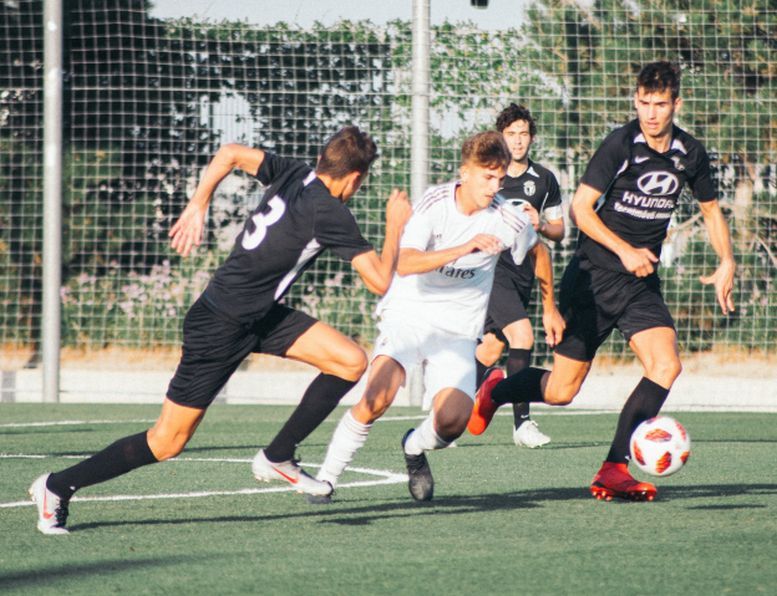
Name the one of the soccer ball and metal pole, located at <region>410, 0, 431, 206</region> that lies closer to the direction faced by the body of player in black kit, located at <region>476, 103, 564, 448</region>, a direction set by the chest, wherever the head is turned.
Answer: the soccer ball

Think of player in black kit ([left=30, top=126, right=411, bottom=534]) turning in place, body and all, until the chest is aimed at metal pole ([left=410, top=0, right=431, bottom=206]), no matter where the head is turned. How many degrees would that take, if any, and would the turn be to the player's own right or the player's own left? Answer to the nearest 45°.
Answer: approximately 45° to the player's own left

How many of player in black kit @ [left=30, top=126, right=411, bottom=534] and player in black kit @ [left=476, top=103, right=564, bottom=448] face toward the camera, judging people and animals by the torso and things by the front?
1

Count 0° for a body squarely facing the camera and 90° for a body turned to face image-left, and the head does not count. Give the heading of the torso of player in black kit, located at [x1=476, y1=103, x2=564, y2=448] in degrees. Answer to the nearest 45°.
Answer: approximately 0°

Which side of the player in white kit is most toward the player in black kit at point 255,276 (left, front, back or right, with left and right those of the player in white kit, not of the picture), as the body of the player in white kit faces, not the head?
right

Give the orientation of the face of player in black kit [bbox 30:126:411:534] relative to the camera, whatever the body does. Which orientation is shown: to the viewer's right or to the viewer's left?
to the viewer's right

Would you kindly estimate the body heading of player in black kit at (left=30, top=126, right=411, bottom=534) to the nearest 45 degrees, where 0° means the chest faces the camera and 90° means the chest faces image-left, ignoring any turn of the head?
approximately 225°

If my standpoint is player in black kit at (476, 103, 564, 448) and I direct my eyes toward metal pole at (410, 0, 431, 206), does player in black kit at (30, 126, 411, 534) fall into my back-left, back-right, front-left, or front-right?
back-left
